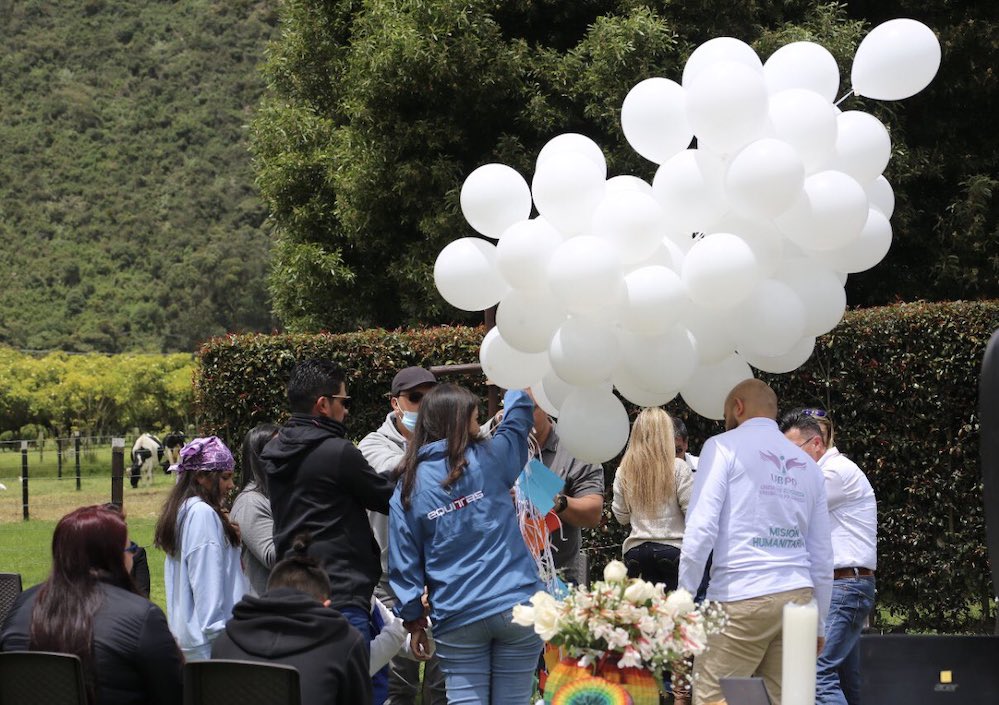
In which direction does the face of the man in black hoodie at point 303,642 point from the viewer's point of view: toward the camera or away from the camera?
away from the camera

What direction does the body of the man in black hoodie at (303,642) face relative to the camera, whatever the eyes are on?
away from the camera

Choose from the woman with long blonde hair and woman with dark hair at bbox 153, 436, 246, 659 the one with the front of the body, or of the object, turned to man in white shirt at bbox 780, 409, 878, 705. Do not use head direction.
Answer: the woman with dark hair

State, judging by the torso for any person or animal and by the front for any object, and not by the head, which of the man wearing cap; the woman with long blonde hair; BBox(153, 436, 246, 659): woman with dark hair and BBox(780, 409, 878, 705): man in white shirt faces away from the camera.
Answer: the woman with long blonde hair

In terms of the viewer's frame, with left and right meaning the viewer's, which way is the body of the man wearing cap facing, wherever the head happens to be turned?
facing the viewer and to the right of the viewer

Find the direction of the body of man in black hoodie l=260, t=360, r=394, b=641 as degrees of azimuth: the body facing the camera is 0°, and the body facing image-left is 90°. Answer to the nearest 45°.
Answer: approximately 225°

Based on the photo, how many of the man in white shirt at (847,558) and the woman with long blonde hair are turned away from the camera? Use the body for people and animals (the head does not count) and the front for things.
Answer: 1

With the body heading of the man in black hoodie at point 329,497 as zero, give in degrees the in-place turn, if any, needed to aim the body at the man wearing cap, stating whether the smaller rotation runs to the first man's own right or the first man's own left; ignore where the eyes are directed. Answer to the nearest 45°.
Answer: approximately 45° to the first man's own left

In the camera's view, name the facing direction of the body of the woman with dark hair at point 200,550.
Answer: to the viewer's right

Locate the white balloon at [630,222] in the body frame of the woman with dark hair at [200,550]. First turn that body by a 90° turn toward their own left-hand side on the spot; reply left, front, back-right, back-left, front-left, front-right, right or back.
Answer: back-right
